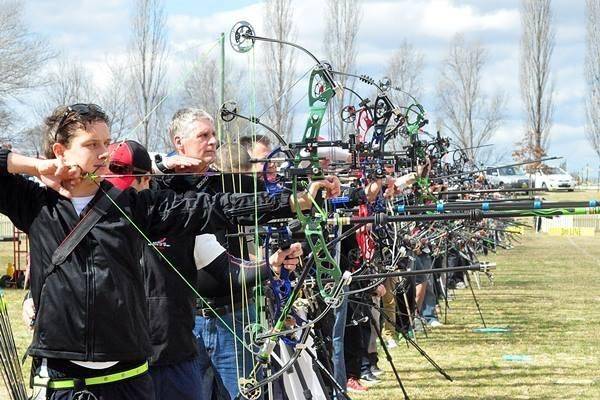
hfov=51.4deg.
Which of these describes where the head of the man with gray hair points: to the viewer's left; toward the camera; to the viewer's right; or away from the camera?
to the viewer's right

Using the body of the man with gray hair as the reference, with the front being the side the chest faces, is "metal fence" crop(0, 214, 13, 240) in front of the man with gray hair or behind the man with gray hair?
behind

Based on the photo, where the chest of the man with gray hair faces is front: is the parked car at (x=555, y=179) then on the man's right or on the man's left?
on the man's left

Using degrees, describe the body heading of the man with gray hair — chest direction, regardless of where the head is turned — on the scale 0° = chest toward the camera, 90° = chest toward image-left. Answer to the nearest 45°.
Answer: approximately 315°

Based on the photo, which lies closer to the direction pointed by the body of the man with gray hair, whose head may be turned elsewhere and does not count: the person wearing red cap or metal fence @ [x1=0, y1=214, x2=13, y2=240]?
the person wearing red cap

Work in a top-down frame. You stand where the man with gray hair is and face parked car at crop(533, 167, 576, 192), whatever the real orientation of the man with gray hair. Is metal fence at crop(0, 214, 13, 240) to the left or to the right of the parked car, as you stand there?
left
